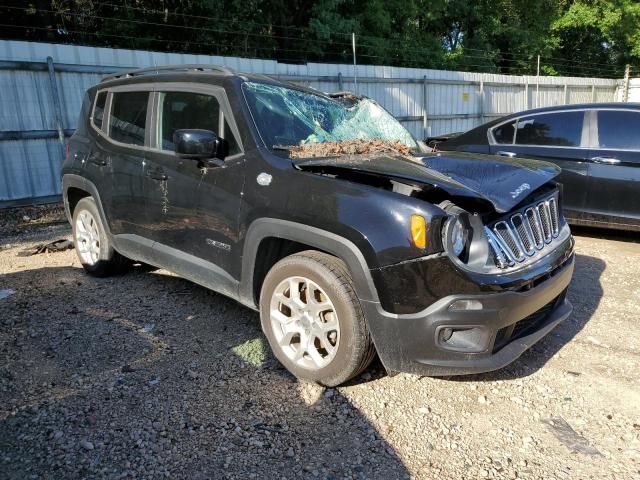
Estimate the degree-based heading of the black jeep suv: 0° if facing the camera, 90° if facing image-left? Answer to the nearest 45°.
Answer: approximately 315°

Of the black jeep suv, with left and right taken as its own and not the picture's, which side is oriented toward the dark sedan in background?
left
